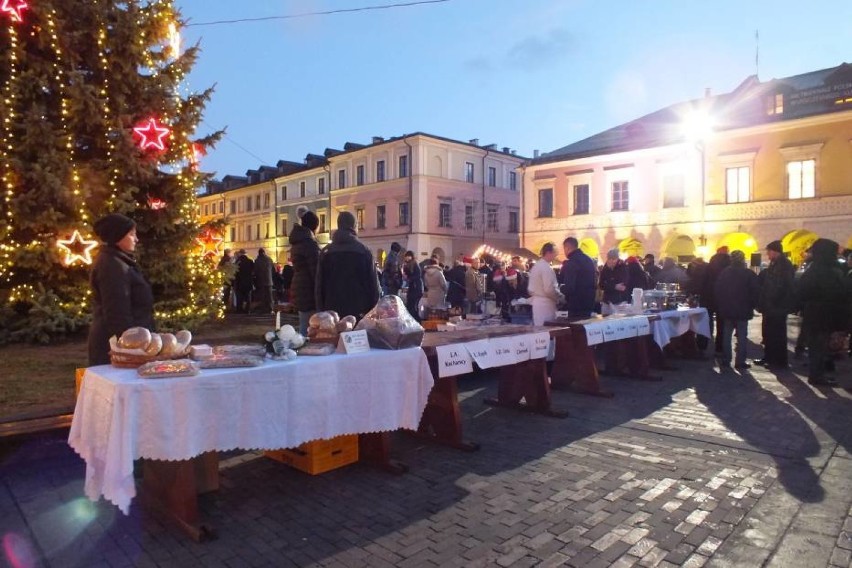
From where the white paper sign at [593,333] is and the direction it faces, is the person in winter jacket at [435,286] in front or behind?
behind

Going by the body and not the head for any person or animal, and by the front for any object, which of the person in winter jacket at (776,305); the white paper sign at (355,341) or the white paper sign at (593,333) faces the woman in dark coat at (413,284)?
the person in winter jacket

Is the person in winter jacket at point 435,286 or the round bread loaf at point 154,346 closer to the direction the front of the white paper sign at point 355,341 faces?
the round bread loaf

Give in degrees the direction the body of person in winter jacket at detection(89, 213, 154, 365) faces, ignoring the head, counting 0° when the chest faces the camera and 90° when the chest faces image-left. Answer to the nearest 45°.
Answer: approximately 270°

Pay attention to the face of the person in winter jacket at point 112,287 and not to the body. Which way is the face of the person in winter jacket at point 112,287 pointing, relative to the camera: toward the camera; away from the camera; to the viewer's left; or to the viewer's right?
to the viewer's right

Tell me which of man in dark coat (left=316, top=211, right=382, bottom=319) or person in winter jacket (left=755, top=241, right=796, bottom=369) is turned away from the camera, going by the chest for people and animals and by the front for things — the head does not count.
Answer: the man in dark coat

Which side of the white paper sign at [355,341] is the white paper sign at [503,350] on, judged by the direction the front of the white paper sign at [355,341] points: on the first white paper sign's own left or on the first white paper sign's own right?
on the first white paper sign's own left

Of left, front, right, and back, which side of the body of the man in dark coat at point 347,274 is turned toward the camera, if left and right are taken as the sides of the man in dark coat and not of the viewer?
back

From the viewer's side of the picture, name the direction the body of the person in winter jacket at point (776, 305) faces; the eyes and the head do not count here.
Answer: to the viewer's left

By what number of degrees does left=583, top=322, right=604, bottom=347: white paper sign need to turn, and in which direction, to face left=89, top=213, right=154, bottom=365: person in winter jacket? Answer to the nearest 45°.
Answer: approximately 90° to its right
